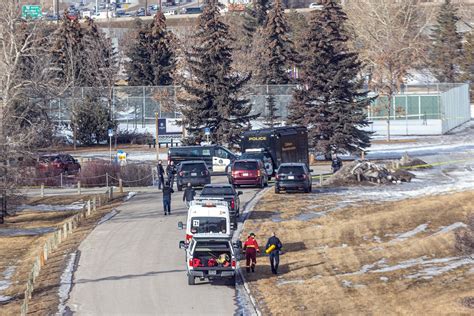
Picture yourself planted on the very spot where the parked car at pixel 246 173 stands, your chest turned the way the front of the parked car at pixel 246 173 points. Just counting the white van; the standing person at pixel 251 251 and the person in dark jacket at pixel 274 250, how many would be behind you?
3

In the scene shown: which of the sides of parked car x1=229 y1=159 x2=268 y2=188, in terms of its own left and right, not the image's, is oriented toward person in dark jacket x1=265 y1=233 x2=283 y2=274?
back

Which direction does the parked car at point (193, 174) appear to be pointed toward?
away from the camera

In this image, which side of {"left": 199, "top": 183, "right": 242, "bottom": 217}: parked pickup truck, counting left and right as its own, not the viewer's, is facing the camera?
back

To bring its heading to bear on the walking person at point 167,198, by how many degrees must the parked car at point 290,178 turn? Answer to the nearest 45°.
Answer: approximately 135° to its left

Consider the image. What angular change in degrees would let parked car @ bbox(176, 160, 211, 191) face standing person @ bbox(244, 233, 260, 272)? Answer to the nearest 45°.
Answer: approximately 180°

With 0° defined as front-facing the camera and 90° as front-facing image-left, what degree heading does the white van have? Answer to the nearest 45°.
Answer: approximately 180°

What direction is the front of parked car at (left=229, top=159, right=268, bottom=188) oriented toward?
away from the camera
